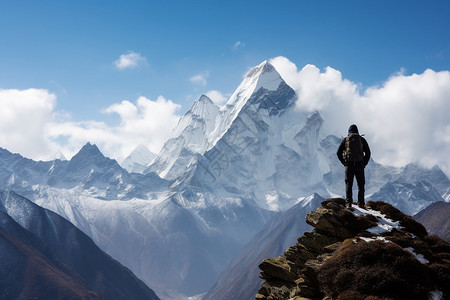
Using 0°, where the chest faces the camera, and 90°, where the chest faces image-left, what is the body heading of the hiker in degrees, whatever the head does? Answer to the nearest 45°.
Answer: approximately 180°
